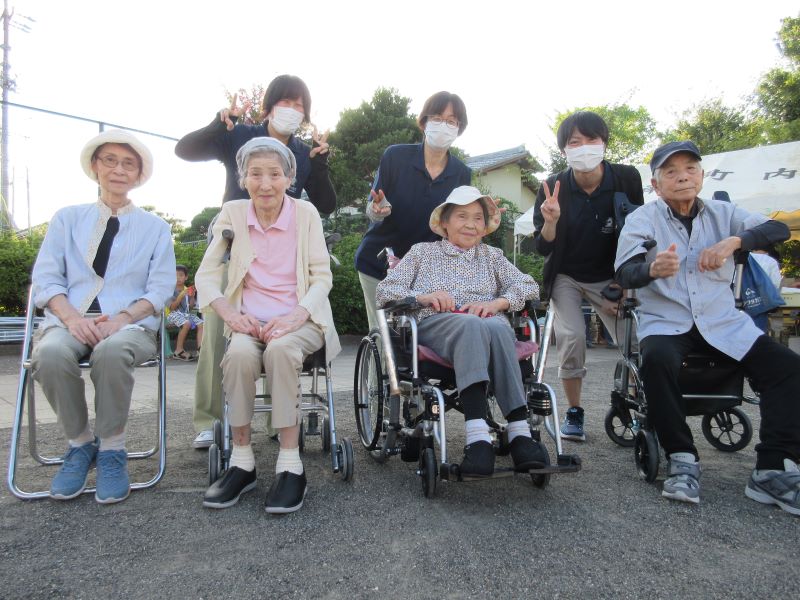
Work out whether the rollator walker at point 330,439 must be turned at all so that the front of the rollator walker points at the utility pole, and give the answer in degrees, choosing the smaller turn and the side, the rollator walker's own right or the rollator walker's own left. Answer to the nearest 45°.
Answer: approximately 135° to the rollator walker's own right

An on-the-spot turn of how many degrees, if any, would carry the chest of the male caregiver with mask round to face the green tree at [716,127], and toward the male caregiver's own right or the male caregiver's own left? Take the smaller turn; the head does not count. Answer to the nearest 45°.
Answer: approximately 180°

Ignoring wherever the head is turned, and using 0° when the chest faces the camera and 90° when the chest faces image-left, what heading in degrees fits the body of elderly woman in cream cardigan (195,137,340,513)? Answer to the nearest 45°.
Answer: approximately 0°

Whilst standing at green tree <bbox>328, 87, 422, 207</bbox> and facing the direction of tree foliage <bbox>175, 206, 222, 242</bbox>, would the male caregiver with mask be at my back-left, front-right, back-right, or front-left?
back-left

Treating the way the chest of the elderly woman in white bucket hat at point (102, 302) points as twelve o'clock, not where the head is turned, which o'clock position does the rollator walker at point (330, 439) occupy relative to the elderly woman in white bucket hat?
The rollator walker is roughly at 10 o'clock from the elderly woman in white bucket hat.

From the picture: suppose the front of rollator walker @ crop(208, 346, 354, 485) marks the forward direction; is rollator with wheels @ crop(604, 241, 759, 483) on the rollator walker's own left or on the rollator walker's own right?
on the rollator walker's own left

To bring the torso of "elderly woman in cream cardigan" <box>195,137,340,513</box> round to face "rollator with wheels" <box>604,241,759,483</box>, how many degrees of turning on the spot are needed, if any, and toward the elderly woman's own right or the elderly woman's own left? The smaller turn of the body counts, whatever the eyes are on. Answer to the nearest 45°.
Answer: approximately 90° to the elderly woman's own left

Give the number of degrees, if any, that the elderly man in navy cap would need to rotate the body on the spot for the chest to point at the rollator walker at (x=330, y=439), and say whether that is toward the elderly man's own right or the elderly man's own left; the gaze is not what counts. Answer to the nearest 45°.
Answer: approximately 45° to the elderly man's own right
